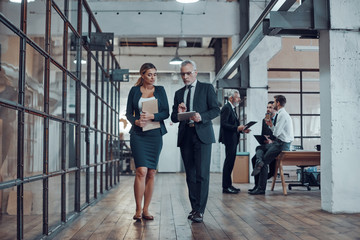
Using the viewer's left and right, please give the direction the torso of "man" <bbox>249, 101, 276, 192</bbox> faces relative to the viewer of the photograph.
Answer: facing the viewer and to the left of the viewer

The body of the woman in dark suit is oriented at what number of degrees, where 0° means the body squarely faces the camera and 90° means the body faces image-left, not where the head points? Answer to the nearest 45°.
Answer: approximately 0°

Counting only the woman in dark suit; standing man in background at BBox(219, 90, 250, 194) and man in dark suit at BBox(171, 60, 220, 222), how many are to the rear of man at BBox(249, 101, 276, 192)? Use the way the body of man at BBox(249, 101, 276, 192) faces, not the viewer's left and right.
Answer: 0

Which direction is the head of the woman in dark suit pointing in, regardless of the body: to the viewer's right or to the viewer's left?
to the viewer's right

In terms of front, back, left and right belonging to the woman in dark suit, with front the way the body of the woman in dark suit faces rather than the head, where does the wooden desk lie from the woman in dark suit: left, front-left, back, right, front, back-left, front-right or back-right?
back-left

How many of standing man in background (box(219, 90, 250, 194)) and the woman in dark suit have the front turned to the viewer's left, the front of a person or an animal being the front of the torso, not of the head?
0

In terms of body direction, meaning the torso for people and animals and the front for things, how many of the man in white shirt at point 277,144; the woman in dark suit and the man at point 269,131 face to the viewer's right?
0

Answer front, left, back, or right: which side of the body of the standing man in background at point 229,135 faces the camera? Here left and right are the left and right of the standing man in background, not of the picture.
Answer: right

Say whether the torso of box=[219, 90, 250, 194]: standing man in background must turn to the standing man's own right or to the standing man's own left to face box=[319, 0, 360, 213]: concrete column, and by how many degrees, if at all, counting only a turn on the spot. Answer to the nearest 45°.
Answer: approximately 45° to the standing man's own right

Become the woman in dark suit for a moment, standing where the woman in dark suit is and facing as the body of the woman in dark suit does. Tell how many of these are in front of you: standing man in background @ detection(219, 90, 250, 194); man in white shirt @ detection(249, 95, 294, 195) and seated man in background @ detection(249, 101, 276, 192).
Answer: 0

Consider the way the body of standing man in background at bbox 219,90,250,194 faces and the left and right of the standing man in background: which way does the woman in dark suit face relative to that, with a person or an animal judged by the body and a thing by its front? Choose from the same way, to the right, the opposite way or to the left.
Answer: to the right

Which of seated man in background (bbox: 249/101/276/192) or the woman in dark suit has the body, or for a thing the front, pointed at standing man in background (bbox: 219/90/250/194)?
seated man in background (bbox: 249/101/276/192)

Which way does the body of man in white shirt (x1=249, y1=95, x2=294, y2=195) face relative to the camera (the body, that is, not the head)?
to the viewer's left

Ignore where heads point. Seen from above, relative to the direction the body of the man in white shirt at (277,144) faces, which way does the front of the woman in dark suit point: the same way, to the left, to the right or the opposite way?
to the left

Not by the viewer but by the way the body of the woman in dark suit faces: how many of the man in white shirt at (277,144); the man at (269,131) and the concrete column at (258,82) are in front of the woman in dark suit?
0

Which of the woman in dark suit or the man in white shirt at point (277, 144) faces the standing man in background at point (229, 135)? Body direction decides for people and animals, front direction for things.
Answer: the man in white shirt

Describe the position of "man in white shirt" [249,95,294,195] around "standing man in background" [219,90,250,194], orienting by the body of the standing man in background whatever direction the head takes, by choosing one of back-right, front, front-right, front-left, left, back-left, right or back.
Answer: front

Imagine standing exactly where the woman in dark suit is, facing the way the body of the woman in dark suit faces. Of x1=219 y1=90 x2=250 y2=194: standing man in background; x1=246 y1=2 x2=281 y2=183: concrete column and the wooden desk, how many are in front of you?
0
